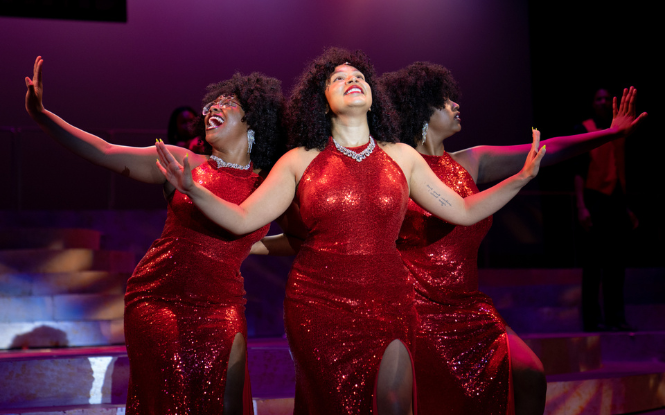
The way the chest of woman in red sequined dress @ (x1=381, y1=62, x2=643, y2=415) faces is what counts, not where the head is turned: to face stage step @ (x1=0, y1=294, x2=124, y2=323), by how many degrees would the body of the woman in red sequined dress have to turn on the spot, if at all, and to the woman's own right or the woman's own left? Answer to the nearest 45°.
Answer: approximately 135° to the woman's own right

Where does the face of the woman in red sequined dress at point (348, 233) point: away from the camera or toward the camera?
toward the camera

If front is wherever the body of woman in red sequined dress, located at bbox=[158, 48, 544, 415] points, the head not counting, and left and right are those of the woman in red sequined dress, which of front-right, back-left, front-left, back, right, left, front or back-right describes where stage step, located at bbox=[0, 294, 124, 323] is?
back-right

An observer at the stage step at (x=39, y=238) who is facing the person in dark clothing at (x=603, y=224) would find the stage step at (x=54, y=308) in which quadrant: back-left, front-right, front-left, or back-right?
front-right

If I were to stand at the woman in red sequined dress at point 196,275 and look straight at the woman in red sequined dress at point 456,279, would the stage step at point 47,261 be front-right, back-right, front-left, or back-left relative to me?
back-left

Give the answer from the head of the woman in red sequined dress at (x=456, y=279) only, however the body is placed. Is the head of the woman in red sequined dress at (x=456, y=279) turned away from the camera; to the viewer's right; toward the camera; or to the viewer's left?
to the viewer's right

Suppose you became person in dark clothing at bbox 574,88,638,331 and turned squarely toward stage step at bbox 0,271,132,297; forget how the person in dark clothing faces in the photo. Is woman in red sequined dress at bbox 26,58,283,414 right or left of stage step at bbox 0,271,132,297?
left

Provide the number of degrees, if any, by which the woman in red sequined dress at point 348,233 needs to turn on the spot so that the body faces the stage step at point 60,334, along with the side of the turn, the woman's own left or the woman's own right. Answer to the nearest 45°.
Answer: approximately 135° to the woman's own right

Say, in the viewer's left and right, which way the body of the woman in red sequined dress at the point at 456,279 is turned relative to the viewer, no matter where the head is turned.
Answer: facing the viewer and to the right of the viewer

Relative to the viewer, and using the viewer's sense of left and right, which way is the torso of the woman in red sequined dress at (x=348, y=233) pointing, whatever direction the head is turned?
facing the viewer

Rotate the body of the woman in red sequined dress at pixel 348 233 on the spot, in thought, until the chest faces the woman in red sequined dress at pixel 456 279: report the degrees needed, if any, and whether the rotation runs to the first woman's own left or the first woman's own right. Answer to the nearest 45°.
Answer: approximately 135° to the first woman's own left

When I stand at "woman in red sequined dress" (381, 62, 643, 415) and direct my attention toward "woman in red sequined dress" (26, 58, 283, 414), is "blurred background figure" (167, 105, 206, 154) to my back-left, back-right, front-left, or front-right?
front-right

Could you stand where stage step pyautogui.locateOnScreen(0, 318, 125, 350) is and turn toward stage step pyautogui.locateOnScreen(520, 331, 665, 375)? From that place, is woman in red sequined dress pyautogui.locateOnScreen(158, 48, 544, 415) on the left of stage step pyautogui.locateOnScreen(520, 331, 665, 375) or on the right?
right

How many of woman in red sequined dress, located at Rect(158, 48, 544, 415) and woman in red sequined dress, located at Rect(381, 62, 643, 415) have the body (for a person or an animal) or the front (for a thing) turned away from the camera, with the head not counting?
0
